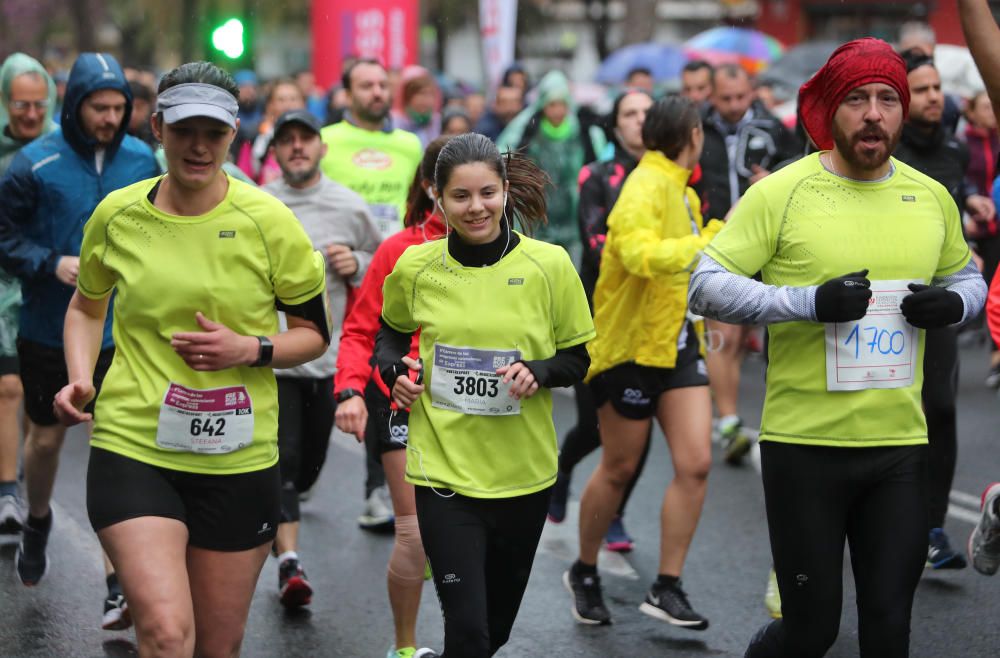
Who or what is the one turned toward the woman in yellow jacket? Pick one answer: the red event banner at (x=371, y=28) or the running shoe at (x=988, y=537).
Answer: the red event banner

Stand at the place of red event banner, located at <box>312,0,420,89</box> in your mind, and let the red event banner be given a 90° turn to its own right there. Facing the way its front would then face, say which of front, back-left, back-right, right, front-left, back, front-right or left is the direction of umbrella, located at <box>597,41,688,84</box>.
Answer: back-right

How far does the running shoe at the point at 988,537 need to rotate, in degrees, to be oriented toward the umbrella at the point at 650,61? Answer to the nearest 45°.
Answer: approximately 180°

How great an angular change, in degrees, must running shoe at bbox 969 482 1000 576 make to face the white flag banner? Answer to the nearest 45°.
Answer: approximately 135° to its right

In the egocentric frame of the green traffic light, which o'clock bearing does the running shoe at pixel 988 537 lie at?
The running shoe is roughly at 11 o'clock from the green traffic light.

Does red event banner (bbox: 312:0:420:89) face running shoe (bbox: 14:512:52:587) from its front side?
yes

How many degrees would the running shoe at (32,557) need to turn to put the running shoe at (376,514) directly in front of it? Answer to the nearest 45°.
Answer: approximately 90° to its left

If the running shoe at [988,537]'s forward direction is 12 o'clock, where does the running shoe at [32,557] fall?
the running shoe at [32,557] is roughly at 3 o'clock from the running shoe at [988,537].

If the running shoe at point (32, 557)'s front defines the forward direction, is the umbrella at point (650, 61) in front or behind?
behind

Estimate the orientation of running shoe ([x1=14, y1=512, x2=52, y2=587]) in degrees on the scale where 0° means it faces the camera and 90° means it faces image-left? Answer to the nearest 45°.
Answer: approximately 0°
